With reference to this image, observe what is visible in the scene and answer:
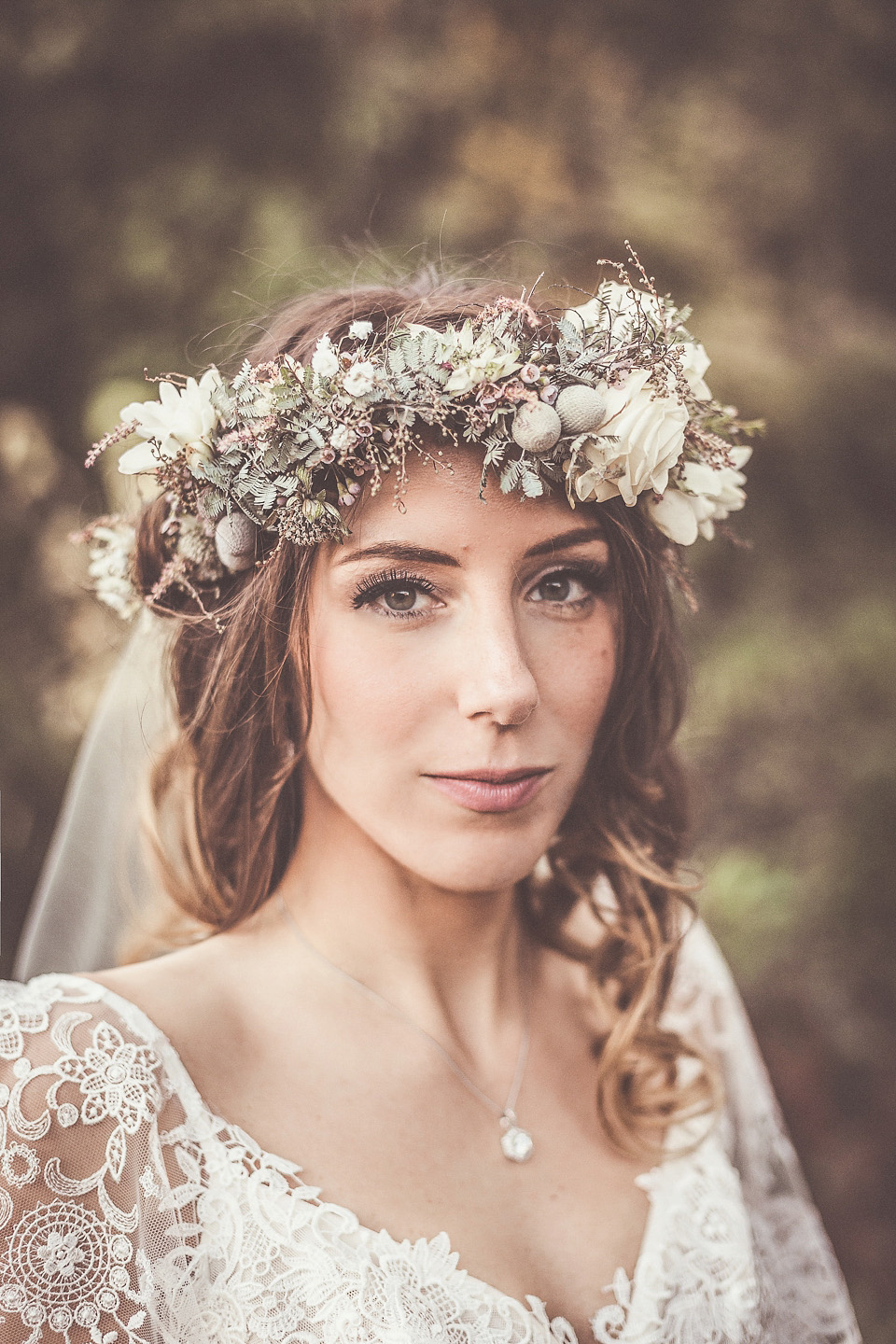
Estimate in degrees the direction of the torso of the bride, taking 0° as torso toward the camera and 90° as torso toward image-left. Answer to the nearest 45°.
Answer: approximately 315°
